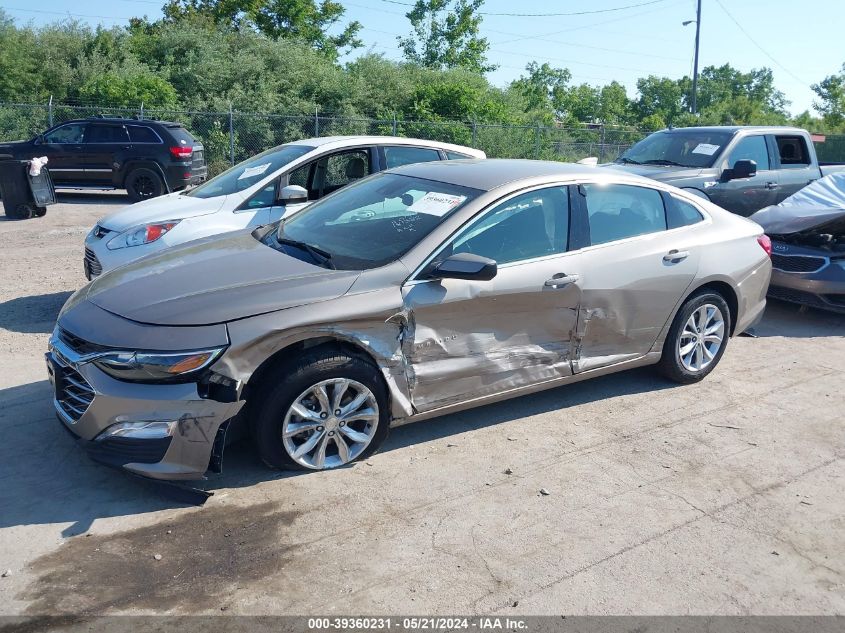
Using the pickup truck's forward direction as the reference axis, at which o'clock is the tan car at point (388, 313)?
The tan car is roughly at 11 o'clock from the pickup truck.

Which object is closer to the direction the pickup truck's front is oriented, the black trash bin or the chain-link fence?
the black trash bin

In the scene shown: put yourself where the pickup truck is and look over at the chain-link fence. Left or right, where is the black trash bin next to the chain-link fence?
left

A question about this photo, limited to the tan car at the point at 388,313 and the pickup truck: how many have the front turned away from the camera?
0

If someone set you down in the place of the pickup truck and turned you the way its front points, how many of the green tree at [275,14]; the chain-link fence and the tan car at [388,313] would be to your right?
2

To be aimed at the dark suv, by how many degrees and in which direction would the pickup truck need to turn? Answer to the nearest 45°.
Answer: approximately 45° to its right

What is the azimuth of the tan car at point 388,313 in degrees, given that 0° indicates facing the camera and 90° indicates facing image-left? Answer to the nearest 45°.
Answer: approximately 45°

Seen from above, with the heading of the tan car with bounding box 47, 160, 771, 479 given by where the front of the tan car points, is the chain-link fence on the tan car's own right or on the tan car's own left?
on the tan car's own right

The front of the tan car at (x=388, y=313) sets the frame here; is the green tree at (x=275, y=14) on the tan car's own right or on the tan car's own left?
on the tan car's own right

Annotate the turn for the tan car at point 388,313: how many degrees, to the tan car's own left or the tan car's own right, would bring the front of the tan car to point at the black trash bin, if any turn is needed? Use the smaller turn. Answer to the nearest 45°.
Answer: approximately 90° to the tan car's own right

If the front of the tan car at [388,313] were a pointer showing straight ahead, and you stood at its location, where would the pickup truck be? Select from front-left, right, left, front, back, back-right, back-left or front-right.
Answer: back

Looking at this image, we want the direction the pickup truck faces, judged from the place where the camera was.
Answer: facing the viewer and to the left of the viewer

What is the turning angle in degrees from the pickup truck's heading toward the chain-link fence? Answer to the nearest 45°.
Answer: approximately 90° to its right
